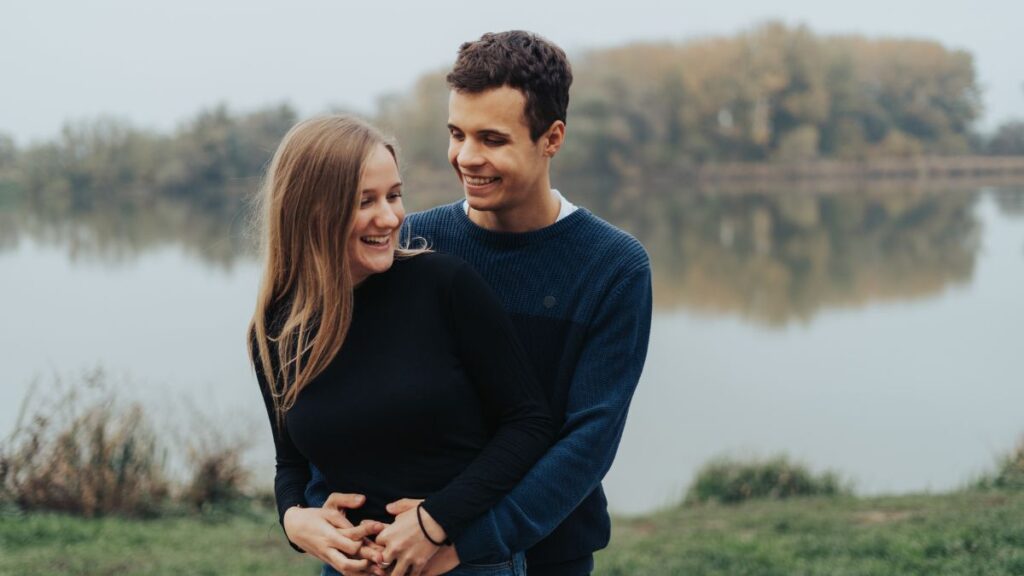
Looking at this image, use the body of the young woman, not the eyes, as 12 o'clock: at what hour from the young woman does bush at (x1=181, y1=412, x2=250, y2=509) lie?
The bush is roughly at 4 o'clock from the young woman.

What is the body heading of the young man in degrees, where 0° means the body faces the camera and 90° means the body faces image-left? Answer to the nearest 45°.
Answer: approximately 45°

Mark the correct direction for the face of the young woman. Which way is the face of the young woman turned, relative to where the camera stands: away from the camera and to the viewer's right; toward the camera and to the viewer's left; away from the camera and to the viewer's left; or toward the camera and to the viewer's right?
toward the camera and to the viewer's right

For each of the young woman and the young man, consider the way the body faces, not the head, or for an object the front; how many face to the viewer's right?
0

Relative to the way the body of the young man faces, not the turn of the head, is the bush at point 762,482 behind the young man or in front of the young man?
behind

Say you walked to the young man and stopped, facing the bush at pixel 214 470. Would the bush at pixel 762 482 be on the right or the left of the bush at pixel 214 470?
right

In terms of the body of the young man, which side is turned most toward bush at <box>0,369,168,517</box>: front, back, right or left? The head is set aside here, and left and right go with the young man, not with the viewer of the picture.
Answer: right

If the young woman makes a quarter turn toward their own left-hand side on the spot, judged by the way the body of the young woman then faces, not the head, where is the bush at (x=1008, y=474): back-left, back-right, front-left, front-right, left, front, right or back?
left

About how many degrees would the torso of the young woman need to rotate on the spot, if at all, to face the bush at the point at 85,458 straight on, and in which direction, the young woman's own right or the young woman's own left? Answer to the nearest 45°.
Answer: approximately 135° to the young woman's own right

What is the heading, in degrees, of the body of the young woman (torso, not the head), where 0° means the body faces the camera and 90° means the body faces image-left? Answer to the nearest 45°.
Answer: approximately 45°
